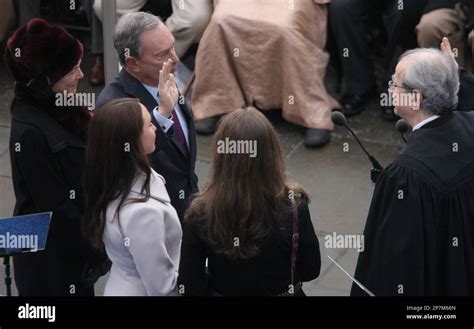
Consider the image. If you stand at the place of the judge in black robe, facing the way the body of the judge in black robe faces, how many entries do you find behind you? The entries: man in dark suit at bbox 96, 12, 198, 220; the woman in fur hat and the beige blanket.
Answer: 0

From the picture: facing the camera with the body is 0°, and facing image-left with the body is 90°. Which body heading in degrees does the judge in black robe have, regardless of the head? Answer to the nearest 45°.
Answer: approximately 135°

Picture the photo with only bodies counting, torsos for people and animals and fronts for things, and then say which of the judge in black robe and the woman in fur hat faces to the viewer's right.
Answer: the woman in fur hat

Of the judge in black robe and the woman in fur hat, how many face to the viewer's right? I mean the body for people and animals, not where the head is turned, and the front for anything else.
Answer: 1

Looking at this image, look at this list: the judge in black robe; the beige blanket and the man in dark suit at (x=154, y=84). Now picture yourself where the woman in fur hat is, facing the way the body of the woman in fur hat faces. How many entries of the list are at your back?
0

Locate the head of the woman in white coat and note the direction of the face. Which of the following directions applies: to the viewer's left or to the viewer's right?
to the viewer's right

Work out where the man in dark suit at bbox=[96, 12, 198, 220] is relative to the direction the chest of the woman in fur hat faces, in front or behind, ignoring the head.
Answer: in front

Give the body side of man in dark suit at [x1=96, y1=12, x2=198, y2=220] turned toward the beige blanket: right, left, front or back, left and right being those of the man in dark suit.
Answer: left

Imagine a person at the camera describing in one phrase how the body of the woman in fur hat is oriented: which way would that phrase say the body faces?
to the viewer's right

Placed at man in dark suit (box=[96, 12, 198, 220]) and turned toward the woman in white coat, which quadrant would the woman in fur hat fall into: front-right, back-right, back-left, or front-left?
front-right

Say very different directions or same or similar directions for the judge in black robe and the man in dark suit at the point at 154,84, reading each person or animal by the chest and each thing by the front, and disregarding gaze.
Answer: very different directions

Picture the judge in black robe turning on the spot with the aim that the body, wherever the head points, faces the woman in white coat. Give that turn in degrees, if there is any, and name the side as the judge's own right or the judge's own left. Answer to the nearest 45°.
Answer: approximately 45° to the judge's own left

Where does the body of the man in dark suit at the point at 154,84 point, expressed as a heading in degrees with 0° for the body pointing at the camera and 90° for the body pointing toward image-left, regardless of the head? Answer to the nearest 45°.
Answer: approximately 315°

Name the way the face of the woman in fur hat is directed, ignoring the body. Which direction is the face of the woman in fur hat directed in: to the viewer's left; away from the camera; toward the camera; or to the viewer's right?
to the viewer's right
